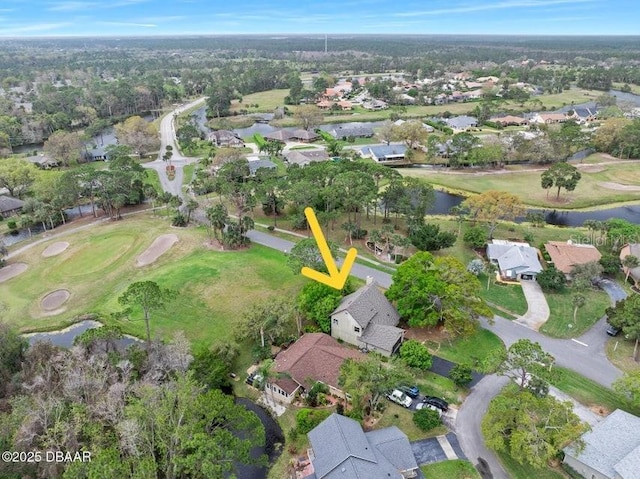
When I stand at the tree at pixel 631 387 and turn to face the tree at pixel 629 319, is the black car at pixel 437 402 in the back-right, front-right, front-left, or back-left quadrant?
back-left

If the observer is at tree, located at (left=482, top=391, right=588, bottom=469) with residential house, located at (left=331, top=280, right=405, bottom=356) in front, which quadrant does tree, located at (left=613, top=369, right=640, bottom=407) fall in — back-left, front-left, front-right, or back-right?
back-right

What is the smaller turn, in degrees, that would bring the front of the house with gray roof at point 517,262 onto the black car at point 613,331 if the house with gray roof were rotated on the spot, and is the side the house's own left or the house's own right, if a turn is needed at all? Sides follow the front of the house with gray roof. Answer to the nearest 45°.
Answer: approximately 45° to the house's own left

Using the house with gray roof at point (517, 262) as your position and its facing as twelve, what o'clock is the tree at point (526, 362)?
The tree is roughly at 12 o'clock from the house with gray roof.

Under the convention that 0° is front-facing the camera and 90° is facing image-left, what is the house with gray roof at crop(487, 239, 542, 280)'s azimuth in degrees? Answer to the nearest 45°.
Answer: approximately 0°

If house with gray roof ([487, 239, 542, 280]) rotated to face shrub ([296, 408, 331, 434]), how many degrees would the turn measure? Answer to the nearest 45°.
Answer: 0° — it already faces it

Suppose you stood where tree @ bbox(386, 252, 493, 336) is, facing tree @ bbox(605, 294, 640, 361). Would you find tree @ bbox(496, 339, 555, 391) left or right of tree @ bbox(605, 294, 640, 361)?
right

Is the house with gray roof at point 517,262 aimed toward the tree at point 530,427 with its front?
yes

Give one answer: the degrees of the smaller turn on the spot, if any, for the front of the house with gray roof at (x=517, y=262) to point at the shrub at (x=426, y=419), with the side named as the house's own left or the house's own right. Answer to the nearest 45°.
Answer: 0° — it already faces it

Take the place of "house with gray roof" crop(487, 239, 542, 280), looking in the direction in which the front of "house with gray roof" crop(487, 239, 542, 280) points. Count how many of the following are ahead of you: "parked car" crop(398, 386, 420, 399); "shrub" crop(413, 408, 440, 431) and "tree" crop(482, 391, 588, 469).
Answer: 3

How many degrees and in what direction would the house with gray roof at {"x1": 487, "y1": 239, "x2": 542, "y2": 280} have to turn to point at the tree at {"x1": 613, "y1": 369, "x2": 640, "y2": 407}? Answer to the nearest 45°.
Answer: approximately 45° to its left

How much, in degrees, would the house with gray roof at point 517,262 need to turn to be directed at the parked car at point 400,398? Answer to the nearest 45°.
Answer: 0° — it already faces it
